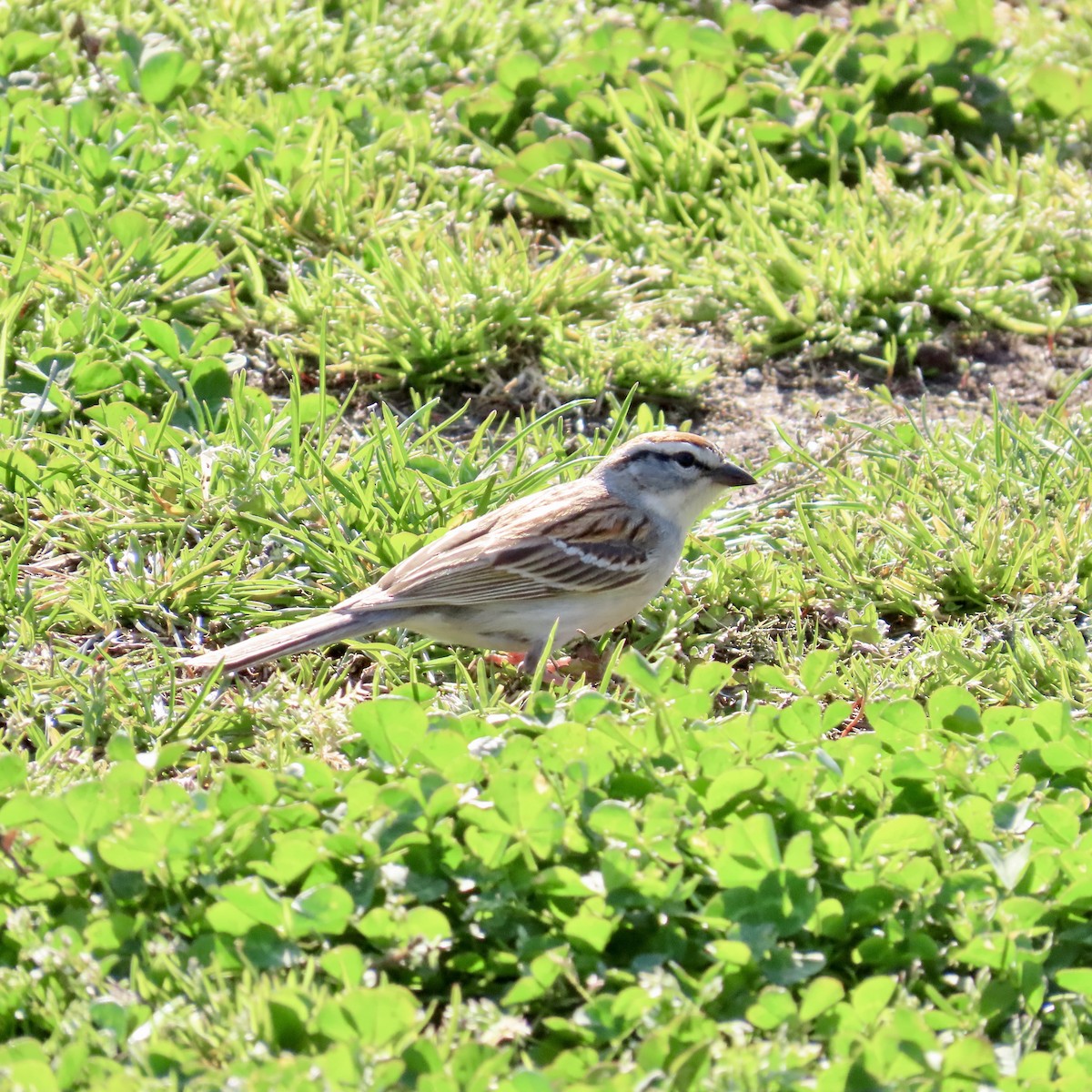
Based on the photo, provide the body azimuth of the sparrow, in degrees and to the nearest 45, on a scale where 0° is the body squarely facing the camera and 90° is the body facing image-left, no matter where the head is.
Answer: approximately 270°
